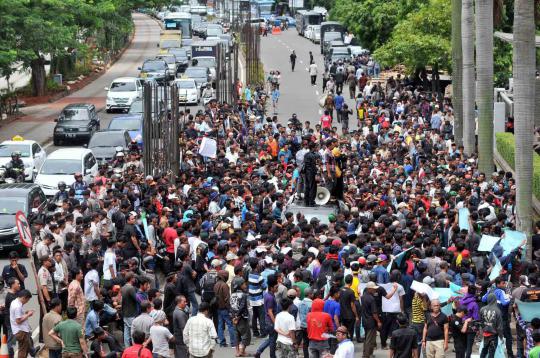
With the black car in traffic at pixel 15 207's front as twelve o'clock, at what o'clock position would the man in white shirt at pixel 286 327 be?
The man in white shirt is roughly at 10 o'clock from the black car in traffic.

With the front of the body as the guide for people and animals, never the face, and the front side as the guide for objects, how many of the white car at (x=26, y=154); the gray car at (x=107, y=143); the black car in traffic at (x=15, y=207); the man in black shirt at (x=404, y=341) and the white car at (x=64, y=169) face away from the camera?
1

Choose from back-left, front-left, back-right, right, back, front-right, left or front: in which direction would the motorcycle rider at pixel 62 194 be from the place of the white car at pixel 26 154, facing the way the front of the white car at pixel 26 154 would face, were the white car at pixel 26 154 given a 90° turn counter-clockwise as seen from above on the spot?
front-right

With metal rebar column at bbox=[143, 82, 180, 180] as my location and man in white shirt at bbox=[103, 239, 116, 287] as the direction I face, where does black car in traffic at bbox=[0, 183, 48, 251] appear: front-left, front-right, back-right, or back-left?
front-right

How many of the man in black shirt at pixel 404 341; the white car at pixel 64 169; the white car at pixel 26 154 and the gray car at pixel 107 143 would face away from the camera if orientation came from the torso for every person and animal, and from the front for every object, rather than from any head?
1

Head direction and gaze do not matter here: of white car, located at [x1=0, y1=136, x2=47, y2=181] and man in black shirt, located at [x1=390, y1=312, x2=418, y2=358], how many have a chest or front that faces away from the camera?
1

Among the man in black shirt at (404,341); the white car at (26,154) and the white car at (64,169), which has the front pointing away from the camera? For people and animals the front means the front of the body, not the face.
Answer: the man in black shirt

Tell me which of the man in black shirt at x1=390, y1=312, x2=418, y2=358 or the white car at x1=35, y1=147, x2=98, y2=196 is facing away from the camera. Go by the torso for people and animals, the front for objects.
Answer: the man in black shirt

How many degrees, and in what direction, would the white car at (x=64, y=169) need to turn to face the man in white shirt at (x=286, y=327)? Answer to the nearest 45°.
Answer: approximately 45° to its left

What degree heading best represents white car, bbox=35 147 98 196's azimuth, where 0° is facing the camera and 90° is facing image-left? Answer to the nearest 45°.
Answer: approximately 45°

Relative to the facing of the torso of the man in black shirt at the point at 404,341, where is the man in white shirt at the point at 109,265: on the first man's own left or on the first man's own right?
on the first man's own left

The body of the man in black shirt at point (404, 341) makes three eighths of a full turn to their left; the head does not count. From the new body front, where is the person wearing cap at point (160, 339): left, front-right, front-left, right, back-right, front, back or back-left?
front-right

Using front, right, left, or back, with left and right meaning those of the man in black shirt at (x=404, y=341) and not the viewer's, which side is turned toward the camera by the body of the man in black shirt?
back

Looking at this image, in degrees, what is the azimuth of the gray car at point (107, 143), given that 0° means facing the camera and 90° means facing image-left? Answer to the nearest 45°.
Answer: approximately 45°

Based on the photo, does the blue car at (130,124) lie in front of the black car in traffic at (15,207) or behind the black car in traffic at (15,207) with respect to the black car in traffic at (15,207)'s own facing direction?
behind

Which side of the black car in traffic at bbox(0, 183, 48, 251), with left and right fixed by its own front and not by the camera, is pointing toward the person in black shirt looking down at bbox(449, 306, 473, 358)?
left

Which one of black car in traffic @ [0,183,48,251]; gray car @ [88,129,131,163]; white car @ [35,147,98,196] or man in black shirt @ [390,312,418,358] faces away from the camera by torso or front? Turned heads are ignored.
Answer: the man in black shirt
